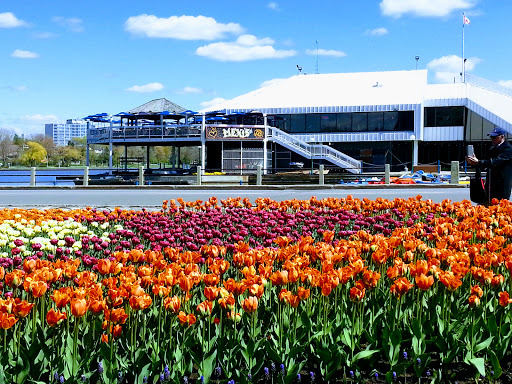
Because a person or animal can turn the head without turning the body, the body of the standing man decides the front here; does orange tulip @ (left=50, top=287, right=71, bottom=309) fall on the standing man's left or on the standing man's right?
on the standing man's left

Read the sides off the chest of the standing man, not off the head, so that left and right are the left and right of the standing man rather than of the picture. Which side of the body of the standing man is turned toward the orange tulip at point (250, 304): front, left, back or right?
left

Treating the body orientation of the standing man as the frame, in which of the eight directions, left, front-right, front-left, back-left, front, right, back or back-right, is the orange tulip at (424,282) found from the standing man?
left

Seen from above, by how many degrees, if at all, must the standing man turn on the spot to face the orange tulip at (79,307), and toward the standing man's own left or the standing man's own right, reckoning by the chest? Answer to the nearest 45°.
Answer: approximately 90° to the standing man's own left

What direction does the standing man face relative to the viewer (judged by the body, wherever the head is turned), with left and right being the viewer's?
facing to the left of the viewer

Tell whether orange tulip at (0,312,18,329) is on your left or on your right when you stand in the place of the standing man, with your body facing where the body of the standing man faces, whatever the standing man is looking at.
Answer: on your left

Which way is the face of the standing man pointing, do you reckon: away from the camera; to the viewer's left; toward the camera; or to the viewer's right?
to the viewer's left
